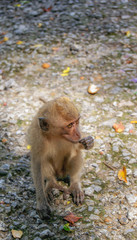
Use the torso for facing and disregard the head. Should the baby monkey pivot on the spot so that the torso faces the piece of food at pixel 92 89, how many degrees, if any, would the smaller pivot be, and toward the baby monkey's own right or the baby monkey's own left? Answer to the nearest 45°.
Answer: approximately 135° to the baby monkey's own left

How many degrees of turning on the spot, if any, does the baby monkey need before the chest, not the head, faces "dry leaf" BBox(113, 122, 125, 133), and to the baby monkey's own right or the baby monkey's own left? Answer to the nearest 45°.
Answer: approximately 90° to the baby monkey's own left

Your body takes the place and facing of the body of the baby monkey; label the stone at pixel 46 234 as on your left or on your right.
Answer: on your right

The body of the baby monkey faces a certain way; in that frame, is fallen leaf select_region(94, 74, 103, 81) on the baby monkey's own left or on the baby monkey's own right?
on the baby monkey's own left

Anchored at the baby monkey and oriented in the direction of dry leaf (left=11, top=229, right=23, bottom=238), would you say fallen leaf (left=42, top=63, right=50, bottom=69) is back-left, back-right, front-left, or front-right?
back-right

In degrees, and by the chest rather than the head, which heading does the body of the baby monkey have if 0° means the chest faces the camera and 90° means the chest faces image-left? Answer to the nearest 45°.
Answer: approximately 315°
